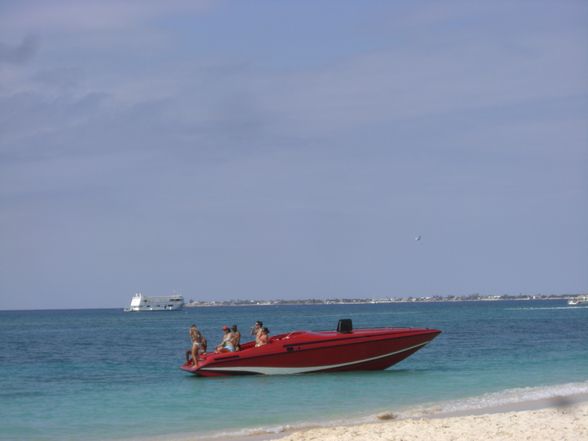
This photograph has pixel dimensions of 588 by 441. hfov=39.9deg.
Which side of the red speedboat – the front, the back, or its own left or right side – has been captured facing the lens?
right
